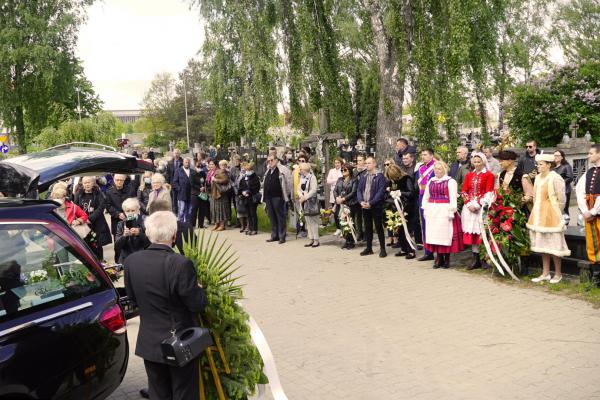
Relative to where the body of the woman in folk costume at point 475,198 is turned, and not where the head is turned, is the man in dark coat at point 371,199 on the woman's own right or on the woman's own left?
on the woman's own right

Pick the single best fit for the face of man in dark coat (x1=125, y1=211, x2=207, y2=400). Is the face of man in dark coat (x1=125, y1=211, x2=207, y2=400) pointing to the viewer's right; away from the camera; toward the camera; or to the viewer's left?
away from the camera

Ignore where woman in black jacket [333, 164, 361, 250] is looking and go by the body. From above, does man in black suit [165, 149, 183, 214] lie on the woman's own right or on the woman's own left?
on the woman's own right

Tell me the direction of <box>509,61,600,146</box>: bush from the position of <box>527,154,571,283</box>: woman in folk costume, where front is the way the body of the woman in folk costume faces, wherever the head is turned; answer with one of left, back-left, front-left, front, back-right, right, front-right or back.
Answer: back-right

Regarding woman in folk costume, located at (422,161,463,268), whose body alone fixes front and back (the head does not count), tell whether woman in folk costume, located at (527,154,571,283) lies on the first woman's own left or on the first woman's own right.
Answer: on the first woman's own left

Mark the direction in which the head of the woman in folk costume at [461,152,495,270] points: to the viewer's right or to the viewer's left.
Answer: to the viewer's left

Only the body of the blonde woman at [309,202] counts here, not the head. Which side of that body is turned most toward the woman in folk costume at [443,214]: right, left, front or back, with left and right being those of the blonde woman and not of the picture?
left

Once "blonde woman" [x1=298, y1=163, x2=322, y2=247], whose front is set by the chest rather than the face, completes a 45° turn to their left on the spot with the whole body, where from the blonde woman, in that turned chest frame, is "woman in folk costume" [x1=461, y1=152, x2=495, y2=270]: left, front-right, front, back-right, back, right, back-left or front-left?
front-left

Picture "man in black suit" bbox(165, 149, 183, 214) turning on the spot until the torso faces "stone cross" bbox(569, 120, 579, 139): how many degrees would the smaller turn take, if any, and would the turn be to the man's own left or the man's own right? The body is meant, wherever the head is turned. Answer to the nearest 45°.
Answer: approximately 90° to the man's own left
